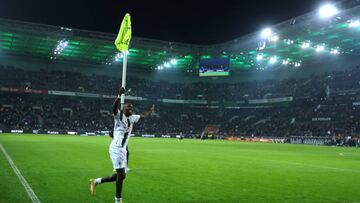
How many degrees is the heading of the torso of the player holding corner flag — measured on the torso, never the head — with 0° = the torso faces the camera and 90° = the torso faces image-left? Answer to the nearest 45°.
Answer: approximately 315°

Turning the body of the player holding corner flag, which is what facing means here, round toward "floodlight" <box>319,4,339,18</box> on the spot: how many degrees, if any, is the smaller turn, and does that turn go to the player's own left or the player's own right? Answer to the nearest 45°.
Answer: approximately 90° to the player's own left
